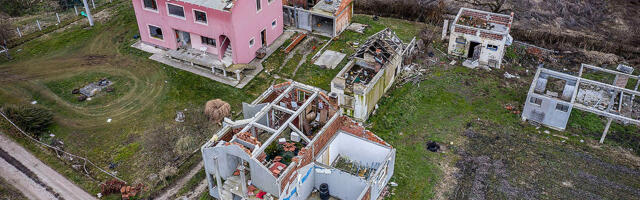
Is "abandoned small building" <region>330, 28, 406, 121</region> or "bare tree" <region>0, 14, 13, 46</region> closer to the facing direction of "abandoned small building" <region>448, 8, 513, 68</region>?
the abandoned small building

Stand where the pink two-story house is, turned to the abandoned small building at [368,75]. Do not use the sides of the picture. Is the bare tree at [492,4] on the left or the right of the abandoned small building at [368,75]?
left

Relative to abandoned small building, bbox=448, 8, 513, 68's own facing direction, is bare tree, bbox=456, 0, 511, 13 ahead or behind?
behind

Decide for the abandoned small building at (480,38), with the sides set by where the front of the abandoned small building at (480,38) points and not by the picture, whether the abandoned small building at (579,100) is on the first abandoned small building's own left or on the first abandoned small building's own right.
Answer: on the first abandoned small building's own left

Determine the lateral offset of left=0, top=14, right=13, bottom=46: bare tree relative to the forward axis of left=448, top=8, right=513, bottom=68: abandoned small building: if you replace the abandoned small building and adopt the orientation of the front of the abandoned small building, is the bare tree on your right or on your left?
on your right

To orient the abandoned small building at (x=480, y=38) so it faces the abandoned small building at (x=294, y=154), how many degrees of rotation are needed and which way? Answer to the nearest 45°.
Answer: approximately 45° to its right

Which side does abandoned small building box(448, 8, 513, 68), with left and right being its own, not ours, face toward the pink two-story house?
right

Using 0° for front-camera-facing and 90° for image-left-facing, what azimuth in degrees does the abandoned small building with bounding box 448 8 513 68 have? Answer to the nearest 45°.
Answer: approximately 0°

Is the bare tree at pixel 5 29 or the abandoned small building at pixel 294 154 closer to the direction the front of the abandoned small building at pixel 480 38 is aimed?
the abandoned small building

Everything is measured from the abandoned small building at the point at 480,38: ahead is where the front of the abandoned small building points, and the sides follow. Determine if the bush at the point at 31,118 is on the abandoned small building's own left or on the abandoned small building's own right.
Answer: on the abandoned small building's own right
